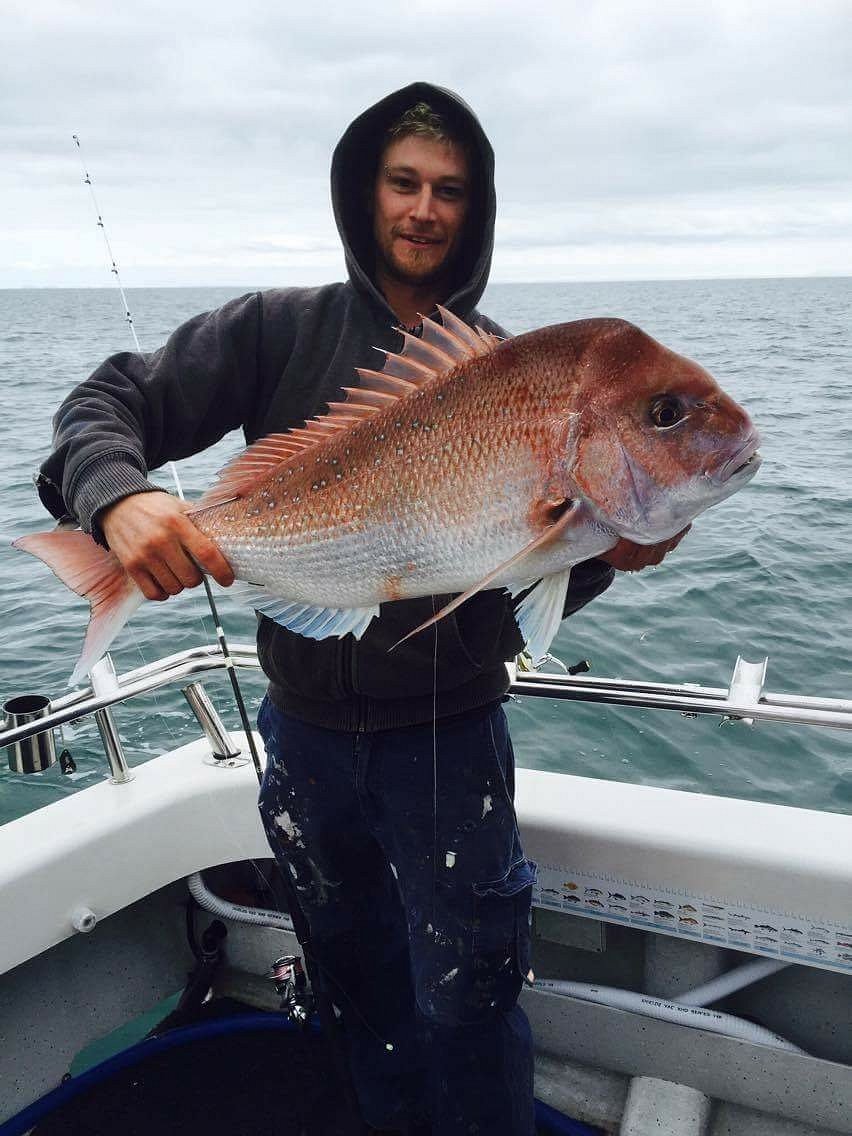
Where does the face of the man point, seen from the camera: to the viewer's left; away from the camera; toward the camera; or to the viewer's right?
toward the camera

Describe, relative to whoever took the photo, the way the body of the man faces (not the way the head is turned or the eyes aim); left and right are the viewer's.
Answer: facing the viewer
